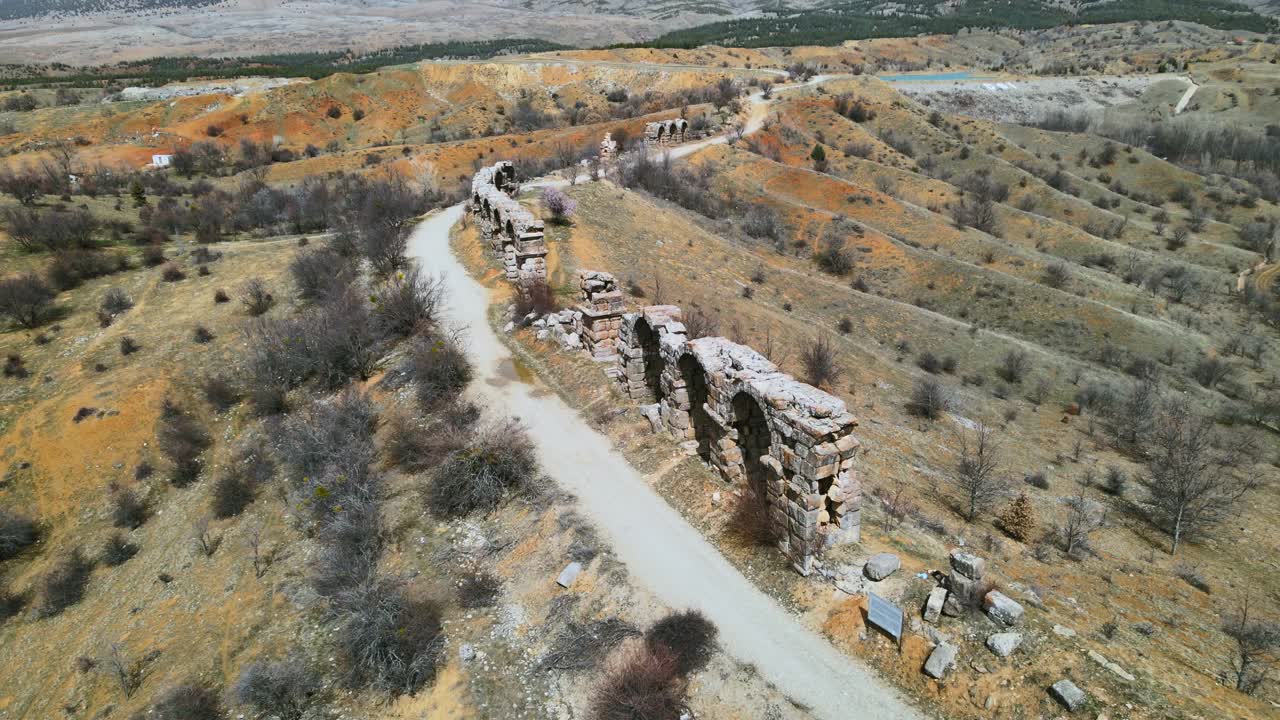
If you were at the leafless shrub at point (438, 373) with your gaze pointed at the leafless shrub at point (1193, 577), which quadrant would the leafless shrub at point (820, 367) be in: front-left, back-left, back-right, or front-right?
front-left

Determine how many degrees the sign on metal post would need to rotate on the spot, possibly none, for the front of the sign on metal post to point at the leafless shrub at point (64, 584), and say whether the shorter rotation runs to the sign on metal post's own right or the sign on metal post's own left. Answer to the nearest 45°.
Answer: approximately 45° to the sign on metal post's own right

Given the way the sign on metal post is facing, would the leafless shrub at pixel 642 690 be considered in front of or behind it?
in front

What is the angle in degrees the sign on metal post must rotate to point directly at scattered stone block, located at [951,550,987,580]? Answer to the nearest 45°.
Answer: approximately 180°

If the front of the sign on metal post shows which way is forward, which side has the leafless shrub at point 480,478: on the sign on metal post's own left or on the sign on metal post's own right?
on the sign on metal post's own right

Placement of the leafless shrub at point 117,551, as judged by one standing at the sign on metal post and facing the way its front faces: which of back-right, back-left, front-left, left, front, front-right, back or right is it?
front-right

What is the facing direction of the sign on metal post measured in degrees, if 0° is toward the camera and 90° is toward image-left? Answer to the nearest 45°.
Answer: approximately 45°

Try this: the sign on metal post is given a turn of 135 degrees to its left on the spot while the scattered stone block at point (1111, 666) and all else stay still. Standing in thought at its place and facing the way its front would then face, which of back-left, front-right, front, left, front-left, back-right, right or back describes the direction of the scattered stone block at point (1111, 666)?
front

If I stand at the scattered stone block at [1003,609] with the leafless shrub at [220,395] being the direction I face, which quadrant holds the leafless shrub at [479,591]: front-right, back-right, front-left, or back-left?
front-left

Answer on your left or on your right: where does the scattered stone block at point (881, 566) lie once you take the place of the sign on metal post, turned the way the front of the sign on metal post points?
on your right
